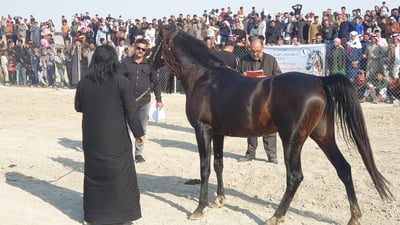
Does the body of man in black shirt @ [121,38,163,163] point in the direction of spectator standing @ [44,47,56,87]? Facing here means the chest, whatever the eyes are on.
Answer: no

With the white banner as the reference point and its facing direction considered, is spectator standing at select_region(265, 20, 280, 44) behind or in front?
behind

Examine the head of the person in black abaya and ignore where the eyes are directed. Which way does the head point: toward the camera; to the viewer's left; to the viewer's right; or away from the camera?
away from the camera

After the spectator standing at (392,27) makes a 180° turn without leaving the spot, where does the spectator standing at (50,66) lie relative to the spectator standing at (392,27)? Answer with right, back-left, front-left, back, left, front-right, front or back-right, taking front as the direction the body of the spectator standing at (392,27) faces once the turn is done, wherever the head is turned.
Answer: left

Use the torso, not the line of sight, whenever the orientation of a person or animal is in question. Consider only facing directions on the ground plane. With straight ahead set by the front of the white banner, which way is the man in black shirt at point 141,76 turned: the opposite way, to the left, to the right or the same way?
the same way

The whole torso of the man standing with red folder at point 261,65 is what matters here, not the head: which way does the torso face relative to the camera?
toward the camera

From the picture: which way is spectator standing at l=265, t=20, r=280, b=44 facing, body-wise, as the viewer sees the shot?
toward the camera

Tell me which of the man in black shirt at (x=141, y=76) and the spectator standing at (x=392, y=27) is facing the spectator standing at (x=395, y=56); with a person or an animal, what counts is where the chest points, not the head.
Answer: the spectator standing at (x=392, y=27)

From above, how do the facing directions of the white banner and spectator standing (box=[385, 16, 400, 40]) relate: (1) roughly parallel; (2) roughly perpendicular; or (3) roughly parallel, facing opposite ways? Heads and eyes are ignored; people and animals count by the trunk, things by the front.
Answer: roughly parallel

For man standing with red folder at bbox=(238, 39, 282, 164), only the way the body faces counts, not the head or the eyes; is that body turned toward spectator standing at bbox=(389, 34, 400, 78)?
no

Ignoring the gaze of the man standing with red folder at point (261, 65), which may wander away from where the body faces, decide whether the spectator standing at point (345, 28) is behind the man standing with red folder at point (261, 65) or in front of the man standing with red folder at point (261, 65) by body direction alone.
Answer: behind

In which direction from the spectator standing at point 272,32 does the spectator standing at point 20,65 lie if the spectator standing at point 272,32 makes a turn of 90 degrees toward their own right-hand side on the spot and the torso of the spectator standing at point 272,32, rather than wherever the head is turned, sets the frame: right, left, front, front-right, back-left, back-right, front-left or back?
front

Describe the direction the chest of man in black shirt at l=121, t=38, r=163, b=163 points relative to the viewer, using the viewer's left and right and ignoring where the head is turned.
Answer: facing the viewer

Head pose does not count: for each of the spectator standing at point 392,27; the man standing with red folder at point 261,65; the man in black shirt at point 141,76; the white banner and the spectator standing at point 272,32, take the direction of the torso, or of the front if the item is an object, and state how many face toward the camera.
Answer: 5

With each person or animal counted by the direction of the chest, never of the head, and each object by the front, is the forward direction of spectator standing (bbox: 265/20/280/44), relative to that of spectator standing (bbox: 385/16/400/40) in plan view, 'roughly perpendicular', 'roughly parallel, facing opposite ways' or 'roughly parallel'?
roughly parallel
